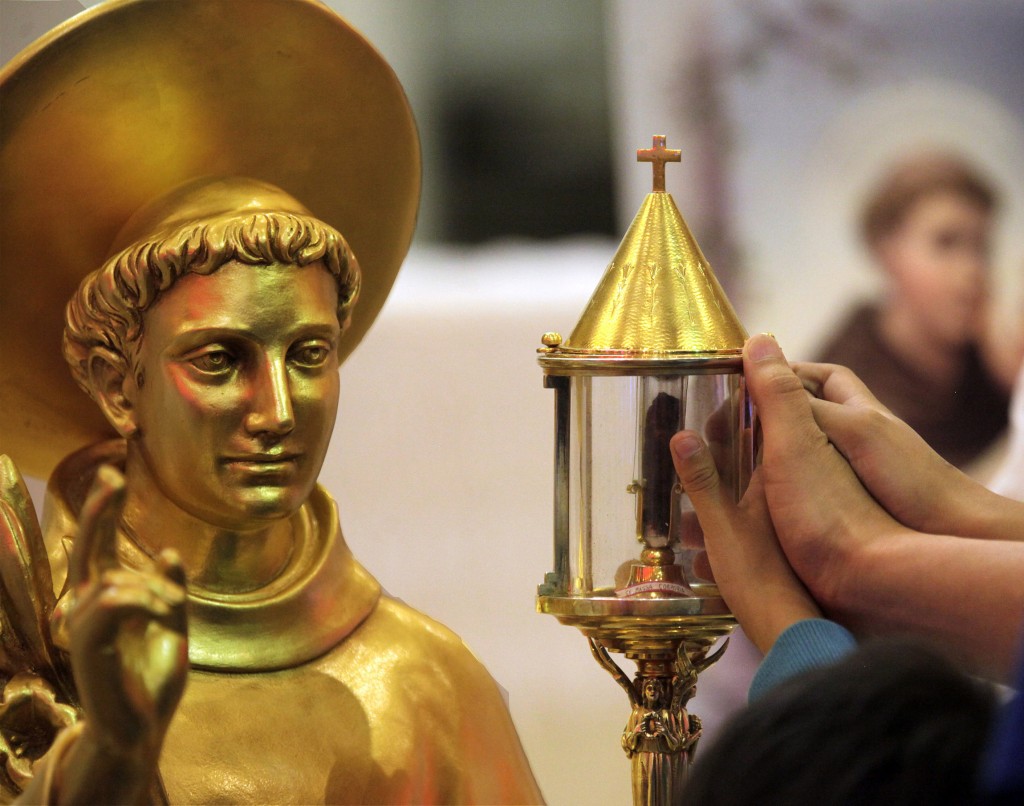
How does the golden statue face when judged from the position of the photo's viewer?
facing the viewer and to the right of the viewer
